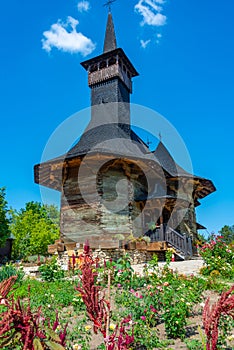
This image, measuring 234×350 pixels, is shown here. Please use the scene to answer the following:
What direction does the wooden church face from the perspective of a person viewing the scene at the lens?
facing the viewer and to the right of the viewer

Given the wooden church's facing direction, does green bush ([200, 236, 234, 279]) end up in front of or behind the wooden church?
in front
